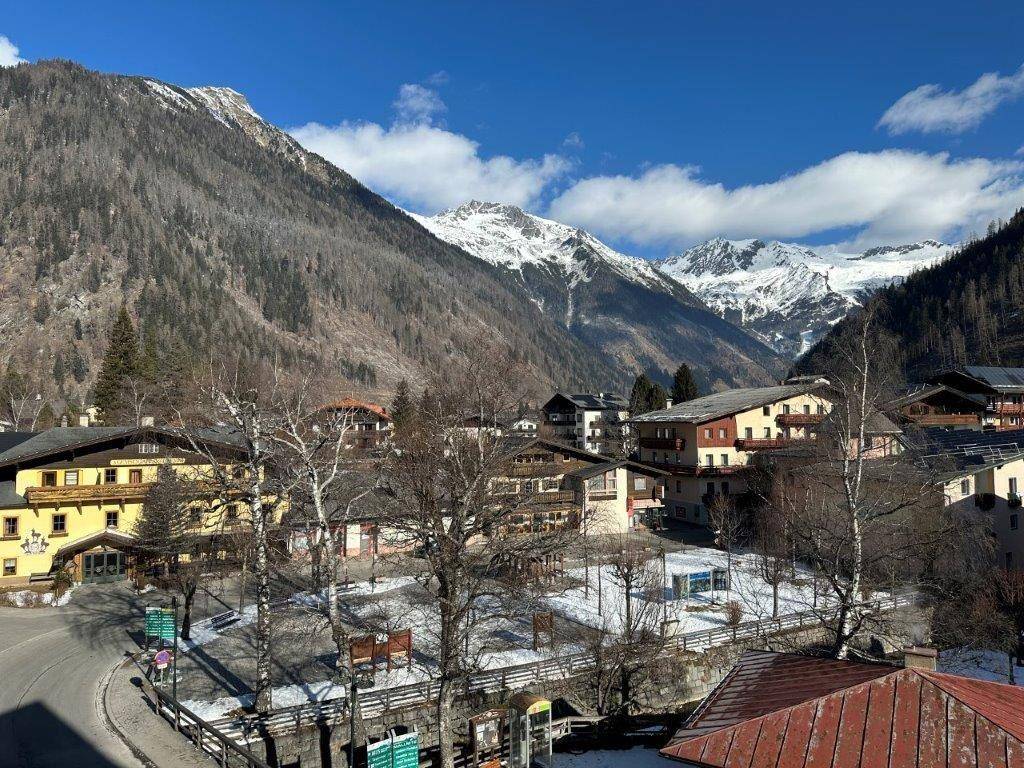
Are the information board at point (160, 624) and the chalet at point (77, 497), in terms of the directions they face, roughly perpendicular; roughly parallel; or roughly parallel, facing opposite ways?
roughly parallel

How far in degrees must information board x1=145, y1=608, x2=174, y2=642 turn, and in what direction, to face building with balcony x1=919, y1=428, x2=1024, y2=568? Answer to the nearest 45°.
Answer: approximately 90° to its left

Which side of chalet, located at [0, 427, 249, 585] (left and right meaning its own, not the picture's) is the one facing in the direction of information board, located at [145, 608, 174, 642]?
front

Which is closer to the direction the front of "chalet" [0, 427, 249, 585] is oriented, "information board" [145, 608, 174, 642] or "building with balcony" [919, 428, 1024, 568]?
the information board

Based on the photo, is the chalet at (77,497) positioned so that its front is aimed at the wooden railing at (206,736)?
yes

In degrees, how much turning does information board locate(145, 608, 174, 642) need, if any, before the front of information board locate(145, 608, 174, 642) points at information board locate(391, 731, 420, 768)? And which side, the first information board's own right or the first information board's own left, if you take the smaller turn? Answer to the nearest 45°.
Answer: approximately 45° to the first information board's own left

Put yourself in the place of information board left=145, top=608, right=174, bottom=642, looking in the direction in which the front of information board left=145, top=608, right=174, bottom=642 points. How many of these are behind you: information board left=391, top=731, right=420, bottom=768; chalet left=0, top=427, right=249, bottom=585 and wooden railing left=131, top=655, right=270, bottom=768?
1

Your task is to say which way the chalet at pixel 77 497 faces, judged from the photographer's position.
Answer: facing the viewer

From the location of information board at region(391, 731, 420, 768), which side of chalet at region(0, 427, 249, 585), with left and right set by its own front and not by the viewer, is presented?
front

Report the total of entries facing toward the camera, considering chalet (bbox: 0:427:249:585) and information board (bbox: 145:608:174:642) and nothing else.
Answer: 2
